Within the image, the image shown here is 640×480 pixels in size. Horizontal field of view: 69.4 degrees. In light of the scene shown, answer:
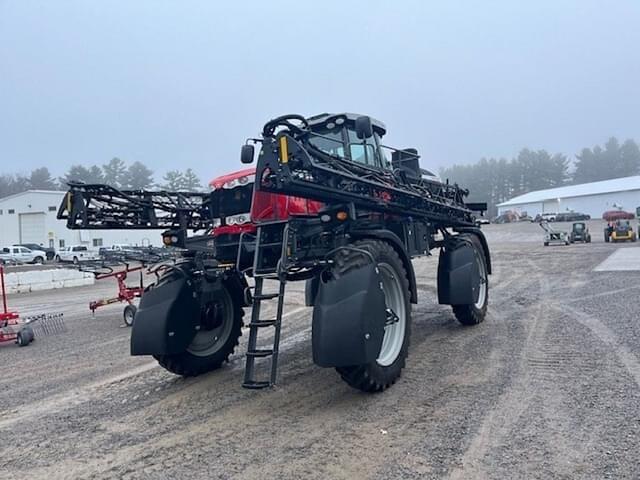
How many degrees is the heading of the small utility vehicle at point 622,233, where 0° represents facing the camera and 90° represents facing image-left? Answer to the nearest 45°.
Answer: approximately 0°

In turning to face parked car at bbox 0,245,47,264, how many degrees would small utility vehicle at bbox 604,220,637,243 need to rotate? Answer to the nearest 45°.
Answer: approximately 90° to its right

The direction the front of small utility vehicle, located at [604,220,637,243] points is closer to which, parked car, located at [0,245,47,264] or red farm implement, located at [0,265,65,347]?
the red farm implement

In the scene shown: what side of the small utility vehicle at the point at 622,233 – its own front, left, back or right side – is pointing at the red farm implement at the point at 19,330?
front

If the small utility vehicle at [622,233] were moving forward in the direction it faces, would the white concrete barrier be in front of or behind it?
in front

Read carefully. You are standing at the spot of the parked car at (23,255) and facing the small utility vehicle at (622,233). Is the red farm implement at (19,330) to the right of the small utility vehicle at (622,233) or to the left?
right
